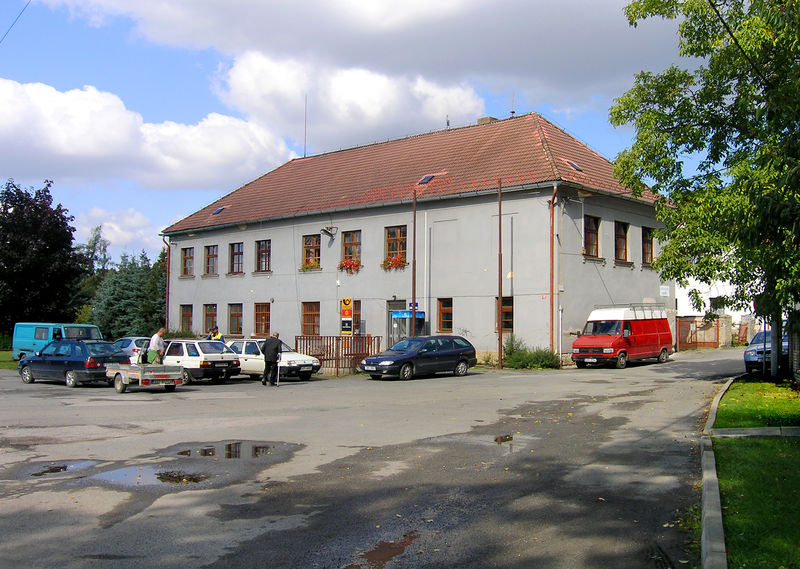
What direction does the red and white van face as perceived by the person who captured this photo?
facing the viewer and to the left of the viewer

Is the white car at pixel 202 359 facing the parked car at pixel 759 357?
no

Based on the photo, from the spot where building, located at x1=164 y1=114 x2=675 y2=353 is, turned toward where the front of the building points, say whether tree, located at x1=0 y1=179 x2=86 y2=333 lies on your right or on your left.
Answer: on your right

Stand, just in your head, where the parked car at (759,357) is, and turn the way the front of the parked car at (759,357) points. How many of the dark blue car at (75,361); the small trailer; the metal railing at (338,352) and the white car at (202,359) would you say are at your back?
0

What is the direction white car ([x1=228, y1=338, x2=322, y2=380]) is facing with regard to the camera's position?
facing the viewer and to the right of the viewer

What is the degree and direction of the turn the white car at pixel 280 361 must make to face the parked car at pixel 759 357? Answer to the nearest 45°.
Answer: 0° — it already faces it

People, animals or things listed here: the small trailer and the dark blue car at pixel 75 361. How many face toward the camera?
0

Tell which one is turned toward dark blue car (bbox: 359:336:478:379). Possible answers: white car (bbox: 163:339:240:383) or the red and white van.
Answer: the red and white van

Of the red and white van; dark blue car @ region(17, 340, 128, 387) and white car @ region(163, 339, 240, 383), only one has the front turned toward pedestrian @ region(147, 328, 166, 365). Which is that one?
the red and white van

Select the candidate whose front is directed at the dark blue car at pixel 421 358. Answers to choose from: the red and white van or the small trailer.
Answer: the red and white van

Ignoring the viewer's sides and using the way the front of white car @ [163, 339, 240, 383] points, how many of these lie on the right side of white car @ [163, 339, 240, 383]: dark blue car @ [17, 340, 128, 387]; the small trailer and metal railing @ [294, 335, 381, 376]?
1

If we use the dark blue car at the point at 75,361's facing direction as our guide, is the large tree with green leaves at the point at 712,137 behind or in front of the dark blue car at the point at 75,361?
behind

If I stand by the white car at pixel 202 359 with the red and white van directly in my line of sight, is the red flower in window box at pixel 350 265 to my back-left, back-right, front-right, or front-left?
front-left
